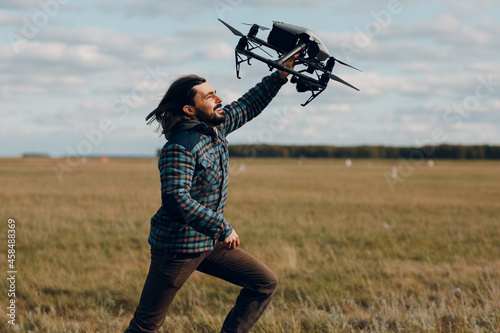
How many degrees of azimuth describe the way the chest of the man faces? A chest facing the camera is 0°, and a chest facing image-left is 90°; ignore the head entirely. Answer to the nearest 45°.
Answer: approximately 270°

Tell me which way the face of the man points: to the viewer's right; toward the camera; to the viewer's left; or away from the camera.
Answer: to the viewer's right
